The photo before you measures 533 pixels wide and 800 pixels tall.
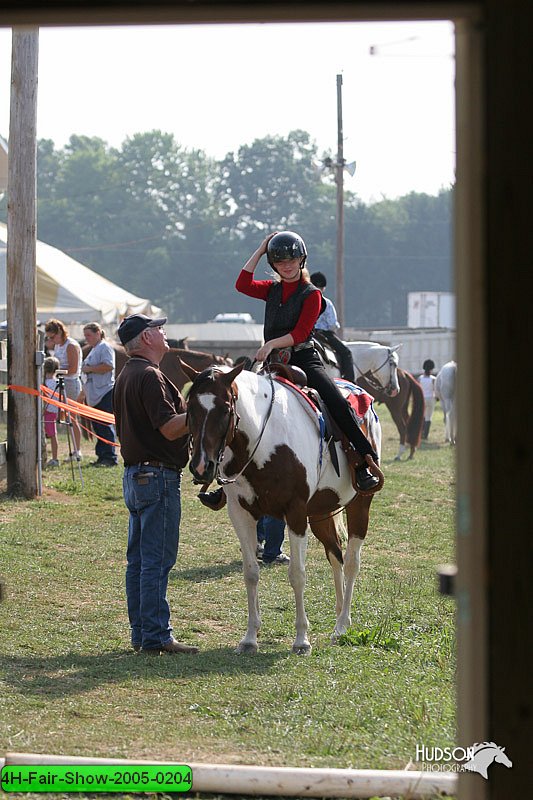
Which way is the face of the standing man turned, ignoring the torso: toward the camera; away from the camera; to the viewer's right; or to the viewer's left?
to the viewer's right

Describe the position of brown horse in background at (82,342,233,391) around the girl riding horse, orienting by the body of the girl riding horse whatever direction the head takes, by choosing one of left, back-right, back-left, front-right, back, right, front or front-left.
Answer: back-right

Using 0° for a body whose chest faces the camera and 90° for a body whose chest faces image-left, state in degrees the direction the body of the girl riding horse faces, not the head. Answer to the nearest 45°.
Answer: approximately 45°

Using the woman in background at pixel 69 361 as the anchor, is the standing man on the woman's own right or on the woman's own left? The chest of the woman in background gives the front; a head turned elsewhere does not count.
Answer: on the woman's own left

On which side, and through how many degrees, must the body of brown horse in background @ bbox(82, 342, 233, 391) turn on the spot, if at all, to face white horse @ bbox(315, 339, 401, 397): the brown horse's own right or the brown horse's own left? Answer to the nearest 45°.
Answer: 0° — it already faces it

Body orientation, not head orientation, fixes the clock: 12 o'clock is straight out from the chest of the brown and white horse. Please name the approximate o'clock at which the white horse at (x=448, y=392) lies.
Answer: The white horse is roughly at 5 o'clock from the brown and white horse.

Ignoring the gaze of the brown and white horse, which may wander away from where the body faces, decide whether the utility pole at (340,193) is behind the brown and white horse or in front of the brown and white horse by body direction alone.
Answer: behind

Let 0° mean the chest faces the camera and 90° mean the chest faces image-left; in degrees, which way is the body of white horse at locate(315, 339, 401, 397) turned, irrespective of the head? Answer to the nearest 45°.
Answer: approximately 270°

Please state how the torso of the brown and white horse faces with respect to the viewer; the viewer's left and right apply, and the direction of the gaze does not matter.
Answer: facing the viewer and to the left of the viewer

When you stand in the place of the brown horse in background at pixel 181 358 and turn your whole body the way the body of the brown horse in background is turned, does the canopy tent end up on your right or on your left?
on your left
